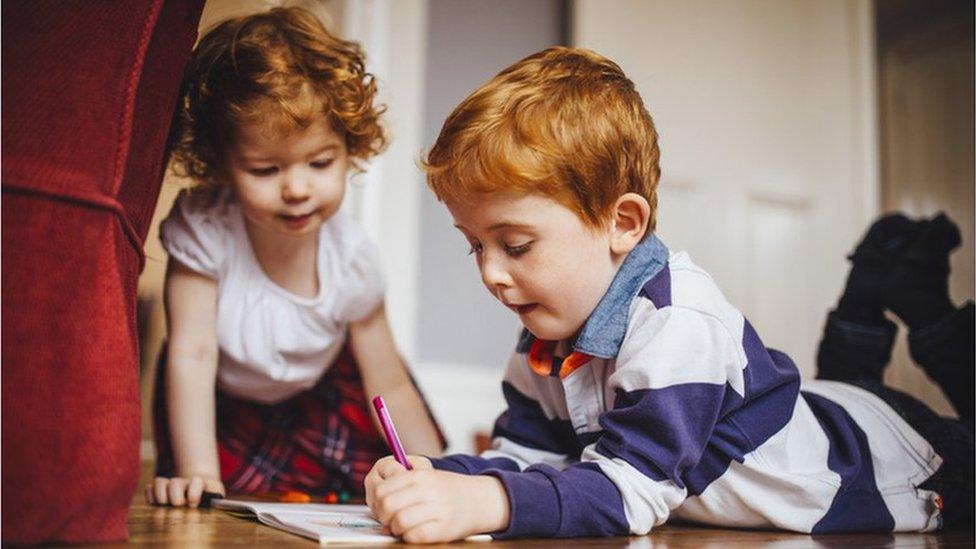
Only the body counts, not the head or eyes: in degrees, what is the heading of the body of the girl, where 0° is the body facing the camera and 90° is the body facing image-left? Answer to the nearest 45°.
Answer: approximately 0°
